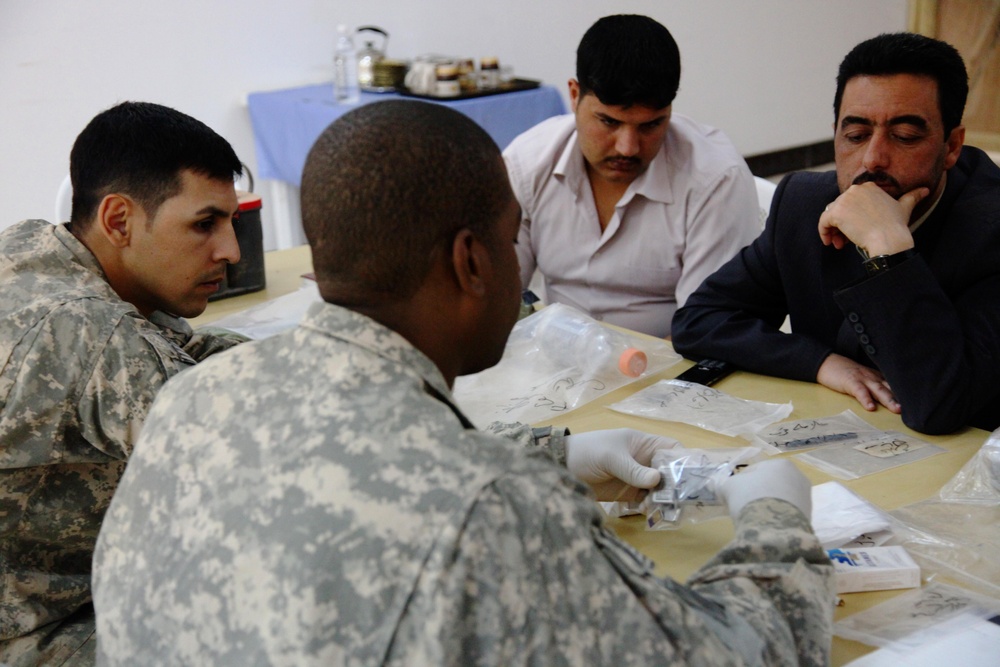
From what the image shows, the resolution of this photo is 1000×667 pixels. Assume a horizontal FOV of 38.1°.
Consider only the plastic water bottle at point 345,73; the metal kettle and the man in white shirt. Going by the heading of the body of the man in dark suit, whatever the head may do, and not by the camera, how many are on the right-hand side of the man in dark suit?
3

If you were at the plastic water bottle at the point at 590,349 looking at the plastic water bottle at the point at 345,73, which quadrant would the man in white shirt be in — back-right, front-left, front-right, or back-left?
front-right

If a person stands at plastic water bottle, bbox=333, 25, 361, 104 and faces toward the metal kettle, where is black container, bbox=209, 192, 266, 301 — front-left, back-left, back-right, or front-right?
back-right

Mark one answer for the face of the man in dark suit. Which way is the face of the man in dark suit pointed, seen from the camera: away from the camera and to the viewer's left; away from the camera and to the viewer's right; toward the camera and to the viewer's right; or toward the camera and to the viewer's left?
toward the camera and to the viewer's left

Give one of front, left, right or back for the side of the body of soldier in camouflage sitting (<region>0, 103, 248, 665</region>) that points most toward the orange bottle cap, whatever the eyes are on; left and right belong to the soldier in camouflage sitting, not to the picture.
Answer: front

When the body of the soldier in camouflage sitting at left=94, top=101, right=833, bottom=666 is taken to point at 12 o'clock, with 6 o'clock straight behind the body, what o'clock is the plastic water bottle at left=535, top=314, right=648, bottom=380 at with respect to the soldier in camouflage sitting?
The plastic water bottle is roughly at 11 o'clock from the soldier in camouflage sitting.

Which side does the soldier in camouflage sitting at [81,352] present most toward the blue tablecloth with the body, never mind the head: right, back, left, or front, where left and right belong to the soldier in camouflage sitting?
left

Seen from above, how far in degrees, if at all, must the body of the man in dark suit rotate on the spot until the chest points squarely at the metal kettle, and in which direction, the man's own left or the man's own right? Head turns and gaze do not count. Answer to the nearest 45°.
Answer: approximately 90° to the man's own right

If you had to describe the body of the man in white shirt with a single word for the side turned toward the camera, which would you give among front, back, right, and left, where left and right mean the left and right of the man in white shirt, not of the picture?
front

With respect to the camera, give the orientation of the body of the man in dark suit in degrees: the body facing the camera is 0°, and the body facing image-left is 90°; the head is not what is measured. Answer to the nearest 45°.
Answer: approximately 45°

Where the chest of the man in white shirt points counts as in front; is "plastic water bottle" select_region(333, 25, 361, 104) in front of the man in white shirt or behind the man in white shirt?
behind

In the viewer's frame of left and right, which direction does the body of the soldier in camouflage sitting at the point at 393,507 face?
facing away from the viewer and to the right of the viewer

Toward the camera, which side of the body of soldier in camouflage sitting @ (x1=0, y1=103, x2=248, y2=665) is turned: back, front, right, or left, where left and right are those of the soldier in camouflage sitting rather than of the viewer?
right

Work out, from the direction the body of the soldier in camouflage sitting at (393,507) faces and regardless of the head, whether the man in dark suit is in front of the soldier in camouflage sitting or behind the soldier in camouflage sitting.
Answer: in front

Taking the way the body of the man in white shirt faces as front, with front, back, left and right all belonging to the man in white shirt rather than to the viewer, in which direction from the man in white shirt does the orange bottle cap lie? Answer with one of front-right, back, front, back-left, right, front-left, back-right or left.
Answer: front

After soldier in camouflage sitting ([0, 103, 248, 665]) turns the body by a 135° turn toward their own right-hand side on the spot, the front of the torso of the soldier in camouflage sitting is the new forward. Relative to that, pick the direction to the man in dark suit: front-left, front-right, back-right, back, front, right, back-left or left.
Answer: back-left

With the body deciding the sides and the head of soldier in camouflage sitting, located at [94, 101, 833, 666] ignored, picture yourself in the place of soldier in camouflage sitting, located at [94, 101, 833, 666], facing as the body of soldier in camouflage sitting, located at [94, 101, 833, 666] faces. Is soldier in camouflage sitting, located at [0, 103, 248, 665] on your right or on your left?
on your left
